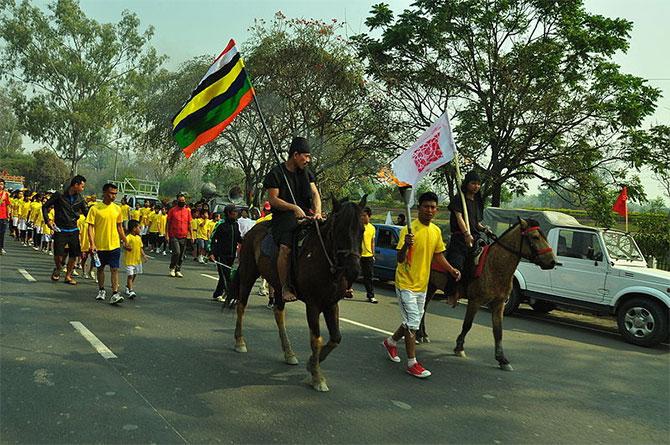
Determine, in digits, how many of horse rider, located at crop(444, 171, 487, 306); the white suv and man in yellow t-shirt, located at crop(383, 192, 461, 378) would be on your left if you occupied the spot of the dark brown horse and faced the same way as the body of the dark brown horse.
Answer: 3

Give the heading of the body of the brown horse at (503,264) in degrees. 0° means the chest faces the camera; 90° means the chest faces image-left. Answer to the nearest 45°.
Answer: approximately 315°

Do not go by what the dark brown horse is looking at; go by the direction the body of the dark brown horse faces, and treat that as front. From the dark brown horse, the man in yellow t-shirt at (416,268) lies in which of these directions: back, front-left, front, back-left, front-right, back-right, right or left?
left

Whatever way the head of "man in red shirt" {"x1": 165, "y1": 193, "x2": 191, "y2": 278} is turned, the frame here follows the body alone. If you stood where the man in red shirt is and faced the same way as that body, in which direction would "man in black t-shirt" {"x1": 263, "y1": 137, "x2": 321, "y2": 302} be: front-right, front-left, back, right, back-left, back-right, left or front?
front

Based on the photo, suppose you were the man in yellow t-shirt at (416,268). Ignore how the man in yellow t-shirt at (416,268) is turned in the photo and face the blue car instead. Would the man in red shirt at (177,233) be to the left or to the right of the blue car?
left

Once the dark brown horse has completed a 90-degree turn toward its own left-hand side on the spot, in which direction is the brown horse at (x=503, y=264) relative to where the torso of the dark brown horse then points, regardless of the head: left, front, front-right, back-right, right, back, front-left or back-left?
front

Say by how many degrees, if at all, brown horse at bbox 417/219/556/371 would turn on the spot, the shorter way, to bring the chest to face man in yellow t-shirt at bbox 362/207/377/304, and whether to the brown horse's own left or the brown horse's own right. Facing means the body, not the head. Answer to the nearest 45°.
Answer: approximately 180°

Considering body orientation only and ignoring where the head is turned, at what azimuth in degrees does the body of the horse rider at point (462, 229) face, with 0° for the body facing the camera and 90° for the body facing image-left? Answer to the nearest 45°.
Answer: approximately 315°

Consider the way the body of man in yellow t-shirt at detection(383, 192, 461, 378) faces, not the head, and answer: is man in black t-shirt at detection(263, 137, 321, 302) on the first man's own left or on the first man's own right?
on the first man's own right

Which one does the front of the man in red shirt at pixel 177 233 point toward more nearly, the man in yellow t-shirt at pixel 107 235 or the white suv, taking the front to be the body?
the man in yellow t-shirt

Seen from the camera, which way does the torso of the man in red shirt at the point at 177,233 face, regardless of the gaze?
toward the camera

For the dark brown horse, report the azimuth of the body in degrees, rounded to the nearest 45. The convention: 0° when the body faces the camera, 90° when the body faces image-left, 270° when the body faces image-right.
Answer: approximately 315°
